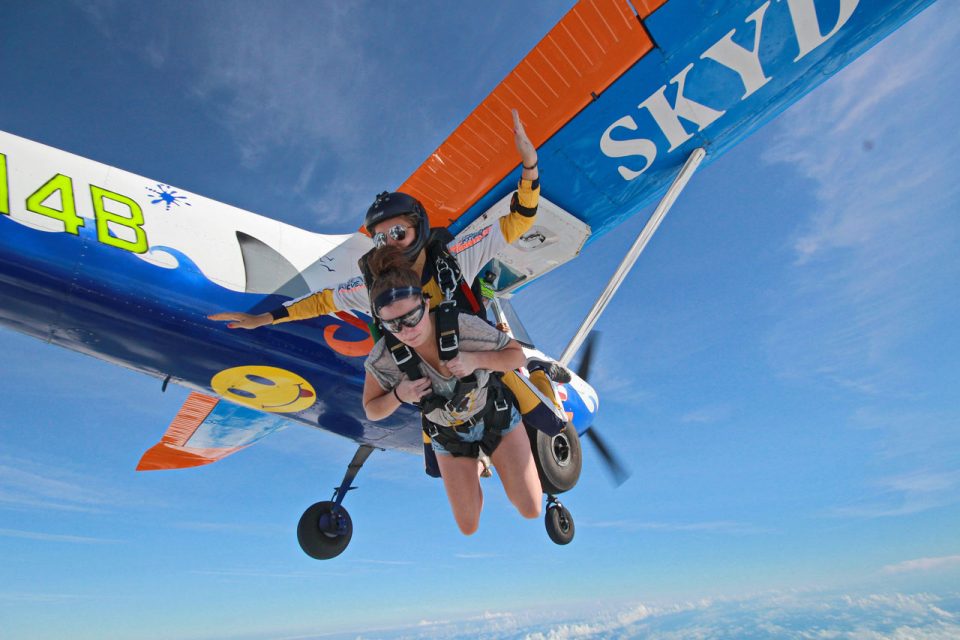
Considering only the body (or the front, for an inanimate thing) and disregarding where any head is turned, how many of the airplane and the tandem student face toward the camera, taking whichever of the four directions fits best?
1

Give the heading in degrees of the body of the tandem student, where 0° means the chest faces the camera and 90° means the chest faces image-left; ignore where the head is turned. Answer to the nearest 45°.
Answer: approximately 0°

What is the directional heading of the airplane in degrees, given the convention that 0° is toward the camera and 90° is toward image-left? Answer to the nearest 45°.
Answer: approximately 225°
